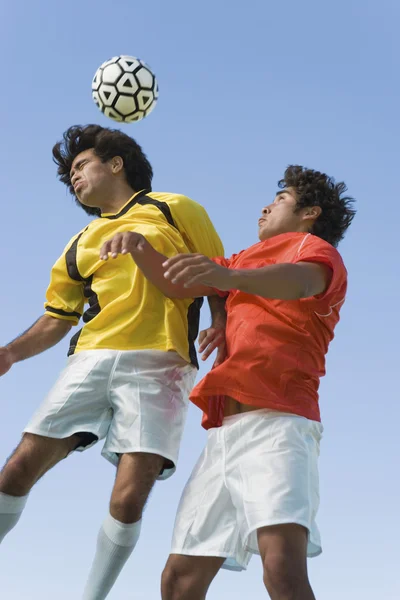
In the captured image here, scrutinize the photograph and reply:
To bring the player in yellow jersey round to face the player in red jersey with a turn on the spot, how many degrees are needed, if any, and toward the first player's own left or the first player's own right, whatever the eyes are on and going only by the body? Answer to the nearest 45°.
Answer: approximately 90° to the first player's own left

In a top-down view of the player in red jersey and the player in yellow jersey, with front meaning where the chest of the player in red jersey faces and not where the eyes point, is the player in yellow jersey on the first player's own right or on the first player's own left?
on the first player's own right

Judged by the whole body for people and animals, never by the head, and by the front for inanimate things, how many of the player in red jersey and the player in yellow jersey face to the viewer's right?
0

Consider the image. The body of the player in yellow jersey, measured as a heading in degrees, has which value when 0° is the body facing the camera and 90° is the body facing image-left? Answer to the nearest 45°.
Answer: approximately 45°

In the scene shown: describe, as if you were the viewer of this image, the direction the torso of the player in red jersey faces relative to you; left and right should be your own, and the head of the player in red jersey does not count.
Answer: facing the viewer and to the left of the viewer

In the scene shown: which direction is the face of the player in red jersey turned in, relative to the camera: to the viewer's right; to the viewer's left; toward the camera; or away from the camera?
to the viewer's left
